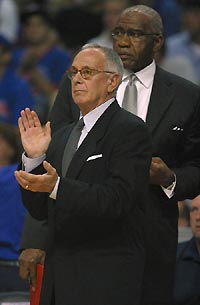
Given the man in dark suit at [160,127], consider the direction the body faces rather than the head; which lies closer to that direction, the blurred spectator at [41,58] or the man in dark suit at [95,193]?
the man in dark suit

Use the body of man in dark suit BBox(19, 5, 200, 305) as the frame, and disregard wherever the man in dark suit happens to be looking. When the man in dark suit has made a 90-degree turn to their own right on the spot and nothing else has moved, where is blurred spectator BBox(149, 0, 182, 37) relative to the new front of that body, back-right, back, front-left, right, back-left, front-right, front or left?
front-right

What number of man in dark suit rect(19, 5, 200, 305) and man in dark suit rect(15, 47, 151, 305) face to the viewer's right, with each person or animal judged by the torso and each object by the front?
0

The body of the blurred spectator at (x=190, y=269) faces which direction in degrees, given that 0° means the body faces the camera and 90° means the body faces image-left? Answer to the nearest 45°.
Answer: approximately 45°

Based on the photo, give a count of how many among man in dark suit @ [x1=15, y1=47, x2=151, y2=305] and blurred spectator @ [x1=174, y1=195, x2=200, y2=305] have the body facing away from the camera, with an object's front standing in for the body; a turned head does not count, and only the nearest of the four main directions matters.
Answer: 0

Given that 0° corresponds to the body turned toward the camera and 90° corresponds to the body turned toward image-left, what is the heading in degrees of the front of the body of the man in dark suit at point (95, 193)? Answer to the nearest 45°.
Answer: approximately 45°

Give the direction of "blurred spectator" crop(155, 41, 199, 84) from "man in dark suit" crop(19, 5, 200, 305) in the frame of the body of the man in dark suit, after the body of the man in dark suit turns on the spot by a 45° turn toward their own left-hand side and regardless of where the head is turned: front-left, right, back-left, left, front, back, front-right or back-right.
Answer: back
